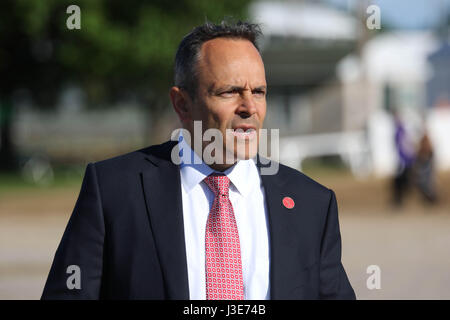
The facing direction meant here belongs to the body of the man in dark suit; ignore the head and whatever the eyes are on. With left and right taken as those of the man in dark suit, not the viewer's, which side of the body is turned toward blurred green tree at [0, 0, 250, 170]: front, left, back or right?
back

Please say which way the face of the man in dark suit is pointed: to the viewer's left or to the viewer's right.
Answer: to the viewer's right

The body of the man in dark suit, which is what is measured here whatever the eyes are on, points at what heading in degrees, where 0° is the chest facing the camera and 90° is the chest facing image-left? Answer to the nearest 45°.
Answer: approximately 0°

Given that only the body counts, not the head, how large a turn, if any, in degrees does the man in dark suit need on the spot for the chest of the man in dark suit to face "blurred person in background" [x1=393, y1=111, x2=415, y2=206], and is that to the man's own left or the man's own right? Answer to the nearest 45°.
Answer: approximately 180°

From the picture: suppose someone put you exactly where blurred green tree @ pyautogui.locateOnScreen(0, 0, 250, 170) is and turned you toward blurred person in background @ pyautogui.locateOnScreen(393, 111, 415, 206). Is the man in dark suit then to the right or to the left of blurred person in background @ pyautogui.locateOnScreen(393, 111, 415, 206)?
right

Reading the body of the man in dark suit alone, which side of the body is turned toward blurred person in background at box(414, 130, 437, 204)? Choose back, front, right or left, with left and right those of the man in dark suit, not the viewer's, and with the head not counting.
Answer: back

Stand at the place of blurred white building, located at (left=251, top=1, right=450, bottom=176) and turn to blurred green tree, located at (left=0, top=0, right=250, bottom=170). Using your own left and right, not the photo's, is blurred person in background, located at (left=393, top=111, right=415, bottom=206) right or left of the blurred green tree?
left

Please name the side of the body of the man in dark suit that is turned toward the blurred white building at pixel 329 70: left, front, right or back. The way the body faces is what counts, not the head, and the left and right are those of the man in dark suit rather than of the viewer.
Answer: back
